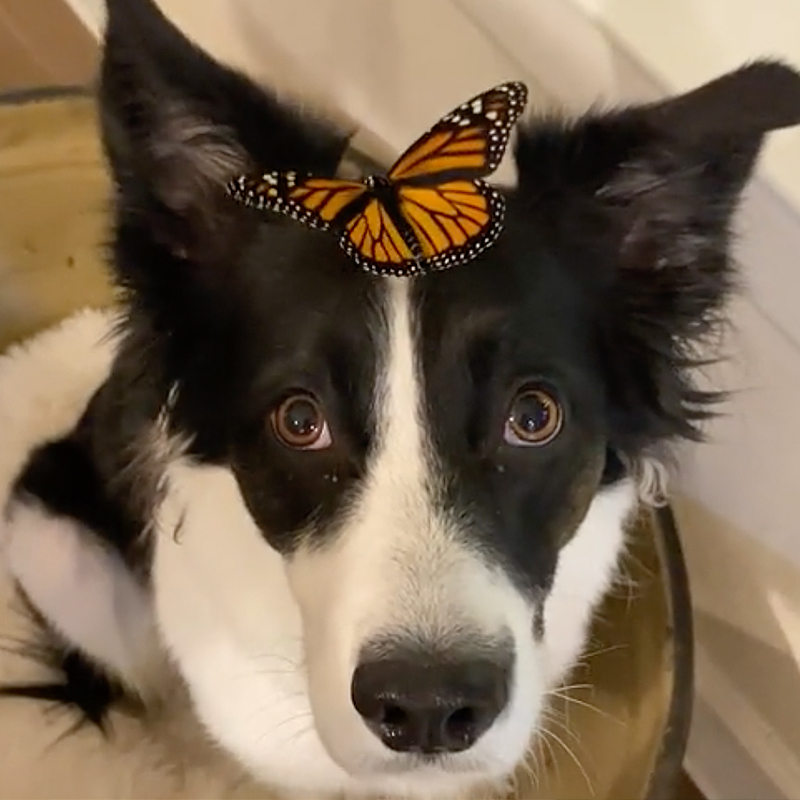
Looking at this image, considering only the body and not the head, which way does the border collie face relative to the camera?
toward the camera
